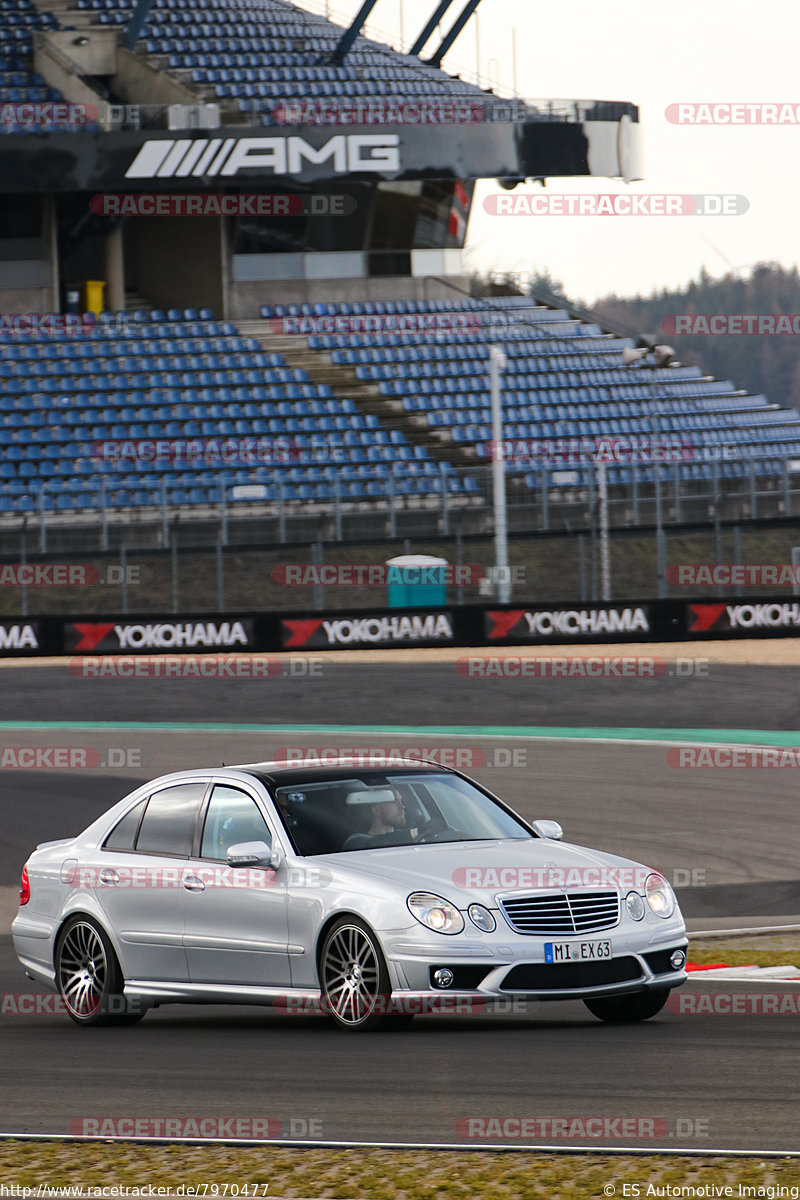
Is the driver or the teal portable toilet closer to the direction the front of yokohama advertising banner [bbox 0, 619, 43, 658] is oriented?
the driver

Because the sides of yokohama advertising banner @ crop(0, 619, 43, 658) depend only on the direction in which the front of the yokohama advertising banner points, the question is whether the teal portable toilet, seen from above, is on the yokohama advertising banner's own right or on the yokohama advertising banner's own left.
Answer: on the yokohama advertising banner's own left

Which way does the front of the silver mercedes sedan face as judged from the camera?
facing the viewer and to the right of the viewer

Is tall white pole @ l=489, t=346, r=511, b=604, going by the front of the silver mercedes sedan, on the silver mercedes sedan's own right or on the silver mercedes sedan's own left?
on the silver mercedes sedan's own left

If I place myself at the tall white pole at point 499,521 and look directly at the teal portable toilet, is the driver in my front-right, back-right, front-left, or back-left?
front-left

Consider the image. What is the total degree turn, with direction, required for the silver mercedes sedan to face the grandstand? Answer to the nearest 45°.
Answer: approximately 135° to its left

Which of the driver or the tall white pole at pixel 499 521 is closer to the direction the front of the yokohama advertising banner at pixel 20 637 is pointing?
the driver

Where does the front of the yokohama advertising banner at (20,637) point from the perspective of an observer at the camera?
facing the viewer

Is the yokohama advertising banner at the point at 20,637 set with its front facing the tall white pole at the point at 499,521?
no

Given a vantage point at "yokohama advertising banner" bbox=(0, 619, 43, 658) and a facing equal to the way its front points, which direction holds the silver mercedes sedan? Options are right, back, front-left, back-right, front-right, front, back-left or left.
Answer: front

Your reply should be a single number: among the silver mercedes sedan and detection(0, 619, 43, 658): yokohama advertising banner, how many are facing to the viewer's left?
0

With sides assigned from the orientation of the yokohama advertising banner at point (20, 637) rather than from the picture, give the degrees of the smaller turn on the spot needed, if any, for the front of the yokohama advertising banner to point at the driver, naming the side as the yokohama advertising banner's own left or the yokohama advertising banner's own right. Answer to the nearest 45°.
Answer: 0° — it already faces them

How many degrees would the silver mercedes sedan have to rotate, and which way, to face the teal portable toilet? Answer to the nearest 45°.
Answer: approximately 135° to its left

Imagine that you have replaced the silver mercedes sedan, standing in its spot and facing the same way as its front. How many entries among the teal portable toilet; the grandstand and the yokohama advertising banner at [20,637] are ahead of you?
0
